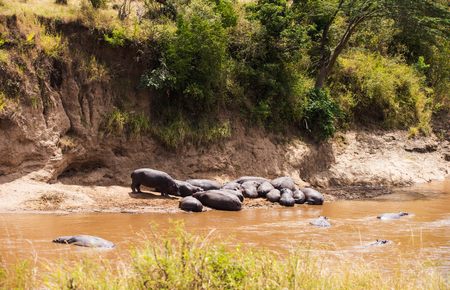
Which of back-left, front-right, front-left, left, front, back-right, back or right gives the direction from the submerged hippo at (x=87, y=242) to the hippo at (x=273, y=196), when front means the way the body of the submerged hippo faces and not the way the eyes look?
back-right

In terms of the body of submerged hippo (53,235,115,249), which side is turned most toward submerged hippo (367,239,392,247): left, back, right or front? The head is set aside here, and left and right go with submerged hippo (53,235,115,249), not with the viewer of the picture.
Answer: back

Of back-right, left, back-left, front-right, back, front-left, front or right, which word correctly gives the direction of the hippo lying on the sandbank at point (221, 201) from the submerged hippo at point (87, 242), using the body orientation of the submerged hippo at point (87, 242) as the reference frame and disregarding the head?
back-right

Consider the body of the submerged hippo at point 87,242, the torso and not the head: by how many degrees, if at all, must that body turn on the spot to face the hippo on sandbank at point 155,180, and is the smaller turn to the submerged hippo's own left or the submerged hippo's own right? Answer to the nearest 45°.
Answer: approximately 90° to the submerged hippo's own right

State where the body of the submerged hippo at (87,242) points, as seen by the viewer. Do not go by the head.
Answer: to the viewer's left
